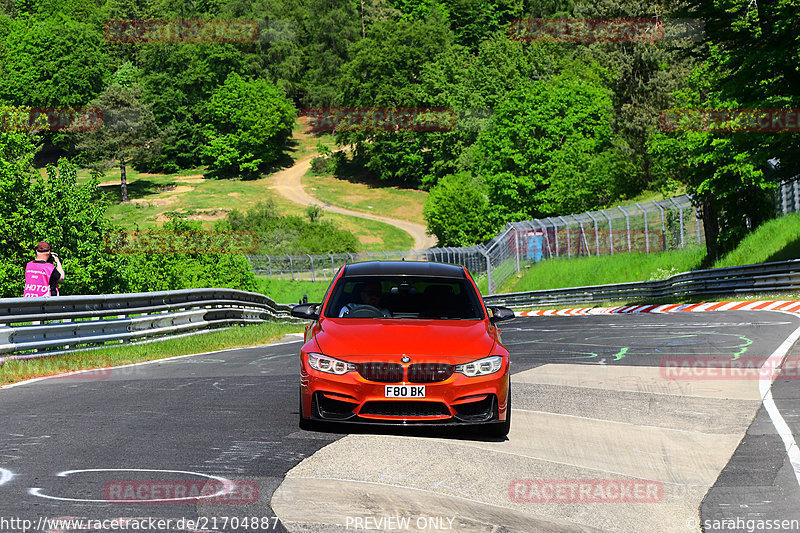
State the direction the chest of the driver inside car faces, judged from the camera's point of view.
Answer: toward the camera

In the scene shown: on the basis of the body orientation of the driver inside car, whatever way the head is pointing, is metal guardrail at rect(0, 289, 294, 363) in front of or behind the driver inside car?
behind

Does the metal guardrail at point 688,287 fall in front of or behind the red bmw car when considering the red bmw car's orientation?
behind

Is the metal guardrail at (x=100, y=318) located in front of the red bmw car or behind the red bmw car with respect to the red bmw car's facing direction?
behind

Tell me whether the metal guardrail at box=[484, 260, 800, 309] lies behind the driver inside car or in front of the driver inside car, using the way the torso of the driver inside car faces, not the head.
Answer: behind

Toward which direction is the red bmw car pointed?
toward the camera

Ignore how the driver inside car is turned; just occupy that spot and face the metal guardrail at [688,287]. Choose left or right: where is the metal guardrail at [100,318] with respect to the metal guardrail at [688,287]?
left
